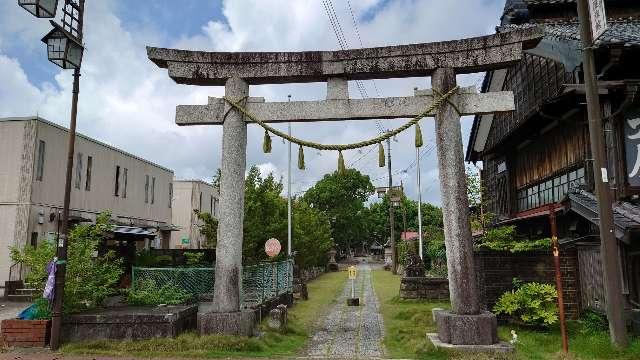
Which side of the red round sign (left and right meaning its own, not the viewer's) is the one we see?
front

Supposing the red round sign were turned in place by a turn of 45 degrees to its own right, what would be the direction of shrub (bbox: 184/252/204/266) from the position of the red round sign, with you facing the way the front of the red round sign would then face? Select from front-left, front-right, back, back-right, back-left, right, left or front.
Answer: front-right

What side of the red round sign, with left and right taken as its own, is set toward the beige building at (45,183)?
right

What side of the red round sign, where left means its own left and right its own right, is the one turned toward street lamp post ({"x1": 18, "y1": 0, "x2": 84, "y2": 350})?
front

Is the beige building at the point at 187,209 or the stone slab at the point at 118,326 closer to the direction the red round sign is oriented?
the stone slab

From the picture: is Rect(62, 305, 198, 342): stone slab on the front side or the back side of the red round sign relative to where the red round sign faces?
on the front side

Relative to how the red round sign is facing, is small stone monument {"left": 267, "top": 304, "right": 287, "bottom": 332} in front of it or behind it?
in front

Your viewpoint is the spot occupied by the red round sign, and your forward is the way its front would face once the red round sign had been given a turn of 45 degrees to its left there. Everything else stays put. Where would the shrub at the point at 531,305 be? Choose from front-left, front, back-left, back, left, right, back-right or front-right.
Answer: front

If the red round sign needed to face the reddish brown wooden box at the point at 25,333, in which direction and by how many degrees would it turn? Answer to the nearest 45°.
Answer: approximately 45° to its right

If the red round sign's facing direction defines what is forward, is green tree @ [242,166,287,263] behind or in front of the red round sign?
behind

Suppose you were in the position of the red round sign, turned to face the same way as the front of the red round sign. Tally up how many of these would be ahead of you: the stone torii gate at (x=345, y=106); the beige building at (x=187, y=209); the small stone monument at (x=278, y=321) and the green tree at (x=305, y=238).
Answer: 2

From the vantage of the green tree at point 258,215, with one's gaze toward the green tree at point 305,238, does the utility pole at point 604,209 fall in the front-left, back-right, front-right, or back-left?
back-right

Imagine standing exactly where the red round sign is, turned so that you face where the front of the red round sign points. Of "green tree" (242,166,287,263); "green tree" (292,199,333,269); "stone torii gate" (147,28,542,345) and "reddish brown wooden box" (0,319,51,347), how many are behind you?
2

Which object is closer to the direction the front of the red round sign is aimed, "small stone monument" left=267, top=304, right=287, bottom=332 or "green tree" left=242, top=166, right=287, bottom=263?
the small stone monument

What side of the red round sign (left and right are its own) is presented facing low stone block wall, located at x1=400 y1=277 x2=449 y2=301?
left
